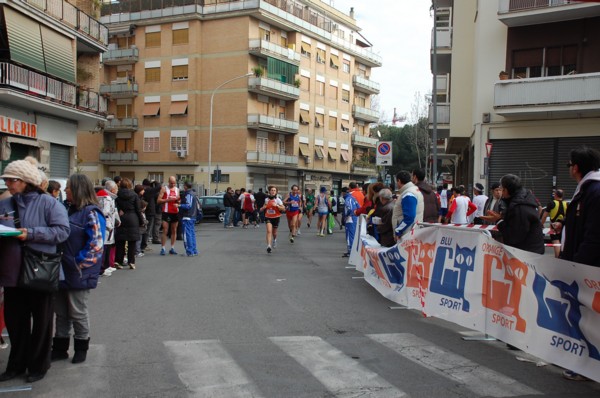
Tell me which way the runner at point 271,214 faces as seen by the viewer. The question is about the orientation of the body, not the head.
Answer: toward the camera

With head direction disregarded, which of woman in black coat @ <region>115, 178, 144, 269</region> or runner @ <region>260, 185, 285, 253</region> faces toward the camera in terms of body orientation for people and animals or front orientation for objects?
the runner

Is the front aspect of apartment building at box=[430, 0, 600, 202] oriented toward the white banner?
yes

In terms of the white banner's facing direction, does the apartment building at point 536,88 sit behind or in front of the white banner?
behind

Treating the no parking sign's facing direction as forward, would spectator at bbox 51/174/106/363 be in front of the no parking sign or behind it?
in front

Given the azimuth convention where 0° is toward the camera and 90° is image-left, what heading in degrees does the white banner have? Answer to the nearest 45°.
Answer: approximately 45°

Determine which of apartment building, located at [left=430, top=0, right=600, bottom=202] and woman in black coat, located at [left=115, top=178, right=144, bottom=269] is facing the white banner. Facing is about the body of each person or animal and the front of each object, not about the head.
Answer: the apartment building

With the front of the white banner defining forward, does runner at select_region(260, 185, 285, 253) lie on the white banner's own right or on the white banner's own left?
on the white banner's own right

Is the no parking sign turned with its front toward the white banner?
yes

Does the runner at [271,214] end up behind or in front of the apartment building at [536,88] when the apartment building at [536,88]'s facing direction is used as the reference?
in front

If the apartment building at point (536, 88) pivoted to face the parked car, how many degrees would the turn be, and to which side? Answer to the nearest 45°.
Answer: approximately 90° to its right

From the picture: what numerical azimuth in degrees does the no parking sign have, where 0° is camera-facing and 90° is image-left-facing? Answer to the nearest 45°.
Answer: approximately 0°
